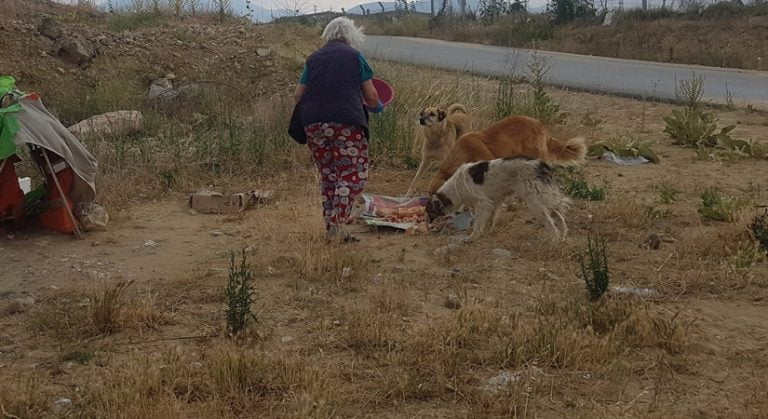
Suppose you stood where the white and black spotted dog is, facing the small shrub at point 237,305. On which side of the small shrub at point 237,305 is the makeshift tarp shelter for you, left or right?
right

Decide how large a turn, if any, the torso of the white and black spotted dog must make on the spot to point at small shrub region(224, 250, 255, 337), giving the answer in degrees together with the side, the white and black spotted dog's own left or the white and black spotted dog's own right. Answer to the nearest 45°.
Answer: approximately 45° to the white and black spotted dog's own left

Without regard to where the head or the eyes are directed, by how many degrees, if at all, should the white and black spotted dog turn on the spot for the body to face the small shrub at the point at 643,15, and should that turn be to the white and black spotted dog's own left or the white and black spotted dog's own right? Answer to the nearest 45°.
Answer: approximately 90° to the white and black spotted dog's own right

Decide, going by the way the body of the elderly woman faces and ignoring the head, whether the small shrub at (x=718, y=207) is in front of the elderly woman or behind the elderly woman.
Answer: in front

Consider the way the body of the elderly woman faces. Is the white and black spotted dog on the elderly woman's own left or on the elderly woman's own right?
on the elderly woman's own right

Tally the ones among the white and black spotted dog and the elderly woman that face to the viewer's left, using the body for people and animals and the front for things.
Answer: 1

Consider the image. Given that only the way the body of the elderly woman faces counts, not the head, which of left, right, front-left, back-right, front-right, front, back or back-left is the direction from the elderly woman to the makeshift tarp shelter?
back-left

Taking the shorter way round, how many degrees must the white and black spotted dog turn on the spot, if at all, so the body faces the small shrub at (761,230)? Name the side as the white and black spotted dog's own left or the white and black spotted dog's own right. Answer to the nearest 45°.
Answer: approximately 180°

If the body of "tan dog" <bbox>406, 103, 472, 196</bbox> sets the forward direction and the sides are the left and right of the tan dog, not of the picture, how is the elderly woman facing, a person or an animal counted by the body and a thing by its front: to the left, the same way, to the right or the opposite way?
the opposite way

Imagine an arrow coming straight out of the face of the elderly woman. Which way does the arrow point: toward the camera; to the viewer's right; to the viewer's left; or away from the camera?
away from the camera

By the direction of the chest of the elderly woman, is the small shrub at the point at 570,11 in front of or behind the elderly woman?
in front

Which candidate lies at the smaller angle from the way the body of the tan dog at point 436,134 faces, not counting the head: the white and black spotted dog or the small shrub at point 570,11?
the white and black spotted dog

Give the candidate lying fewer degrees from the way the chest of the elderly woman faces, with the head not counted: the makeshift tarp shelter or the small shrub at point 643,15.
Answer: the small shrub

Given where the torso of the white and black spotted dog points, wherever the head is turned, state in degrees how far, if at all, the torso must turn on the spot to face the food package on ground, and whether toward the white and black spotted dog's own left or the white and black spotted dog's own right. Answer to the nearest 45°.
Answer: approximately 45° to the white and black spotted dog's own right

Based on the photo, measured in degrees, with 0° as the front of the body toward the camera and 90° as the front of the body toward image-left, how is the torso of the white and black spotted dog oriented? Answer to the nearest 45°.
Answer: approximately 90°
